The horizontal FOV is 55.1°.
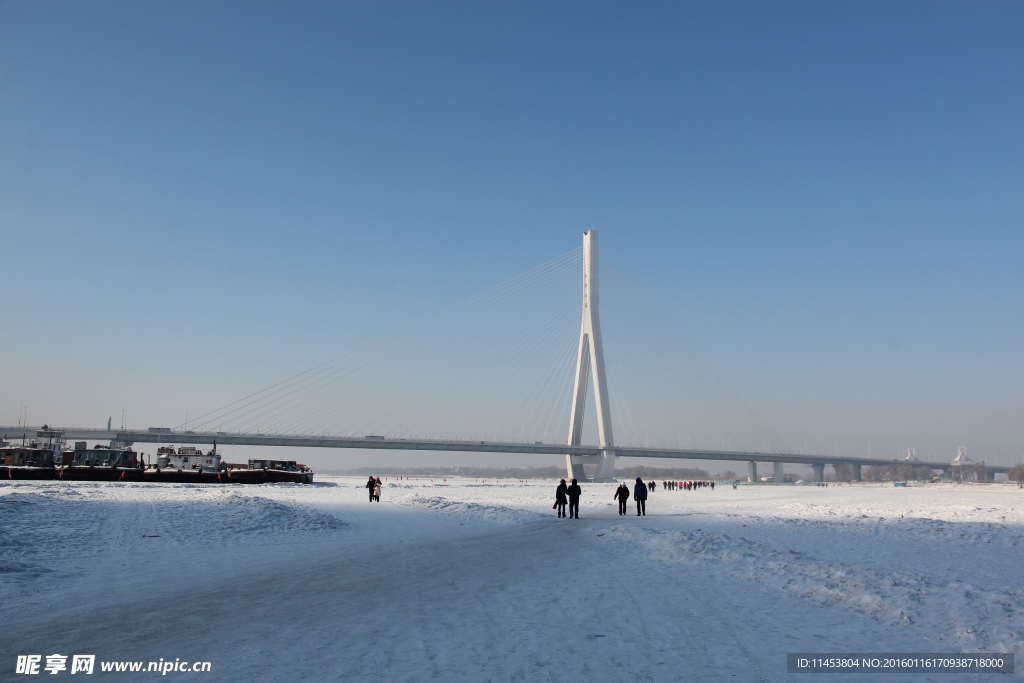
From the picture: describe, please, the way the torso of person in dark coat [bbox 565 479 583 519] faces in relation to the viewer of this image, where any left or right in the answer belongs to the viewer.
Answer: facing away from the viewer
